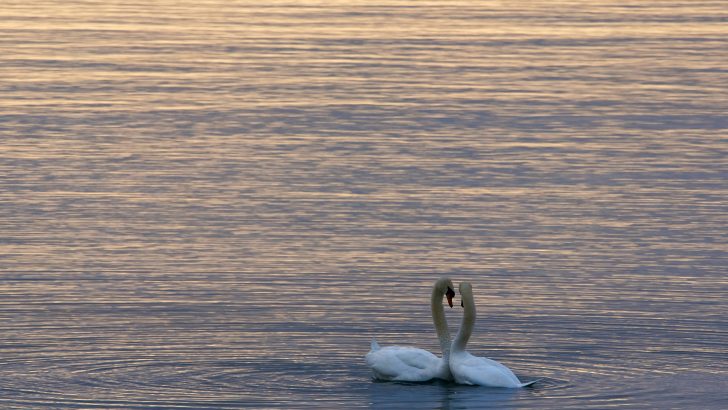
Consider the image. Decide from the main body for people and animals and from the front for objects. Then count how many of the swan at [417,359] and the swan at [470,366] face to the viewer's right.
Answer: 1

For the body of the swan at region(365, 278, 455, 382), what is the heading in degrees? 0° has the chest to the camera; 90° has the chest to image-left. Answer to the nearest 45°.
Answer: approximately 270°

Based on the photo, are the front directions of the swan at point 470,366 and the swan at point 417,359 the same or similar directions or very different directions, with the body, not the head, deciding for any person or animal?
very different directions

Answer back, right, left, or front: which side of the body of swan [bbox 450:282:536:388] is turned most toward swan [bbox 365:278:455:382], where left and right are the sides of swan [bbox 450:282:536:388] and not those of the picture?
front

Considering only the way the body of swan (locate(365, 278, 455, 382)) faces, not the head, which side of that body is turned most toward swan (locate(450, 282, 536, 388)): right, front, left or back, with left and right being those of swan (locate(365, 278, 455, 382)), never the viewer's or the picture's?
front

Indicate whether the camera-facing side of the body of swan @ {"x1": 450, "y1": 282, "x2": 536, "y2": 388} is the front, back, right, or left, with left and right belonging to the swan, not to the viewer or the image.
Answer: left
